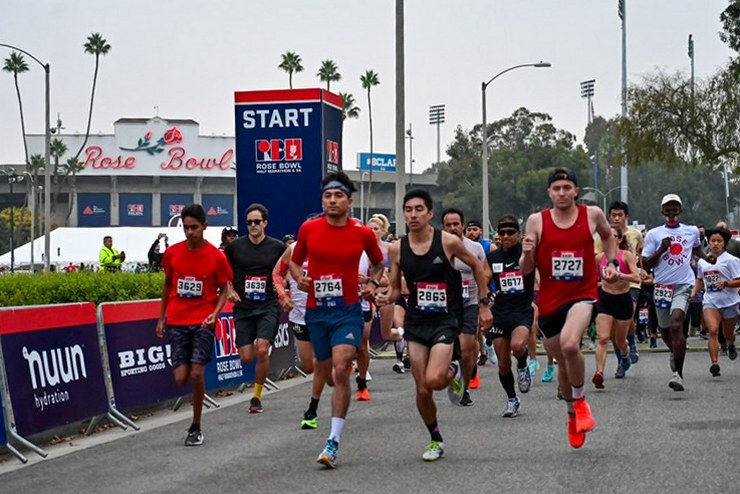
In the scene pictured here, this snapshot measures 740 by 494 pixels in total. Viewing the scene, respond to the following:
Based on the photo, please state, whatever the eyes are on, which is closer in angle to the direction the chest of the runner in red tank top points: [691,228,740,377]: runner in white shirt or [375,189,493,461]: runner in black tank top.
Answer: the runner in black tank top

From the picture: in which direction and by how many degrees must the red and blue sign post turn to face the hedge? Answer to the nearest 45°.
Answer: approximately 45° to its right

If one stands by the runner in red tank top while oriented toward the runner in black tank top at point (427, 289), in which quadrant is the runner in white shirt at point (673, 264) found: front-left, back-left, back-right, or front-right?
back-right

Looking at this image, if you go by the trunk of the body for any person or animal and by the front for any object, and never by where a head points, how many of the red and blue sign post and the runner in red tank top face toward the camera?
2

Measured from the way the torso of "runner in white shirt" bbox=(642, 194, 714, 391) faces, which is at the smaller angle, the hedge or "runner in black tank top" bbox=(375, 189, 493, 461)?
the runner in black tank top

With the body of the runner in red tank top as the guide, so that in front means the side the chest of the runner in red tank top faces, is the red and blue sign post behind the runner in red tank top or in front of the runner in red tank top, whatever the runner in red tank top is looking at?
behind

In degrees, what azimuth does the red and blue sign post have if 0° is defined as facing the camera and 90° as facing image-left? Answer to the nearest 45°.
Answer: approximately 0°
